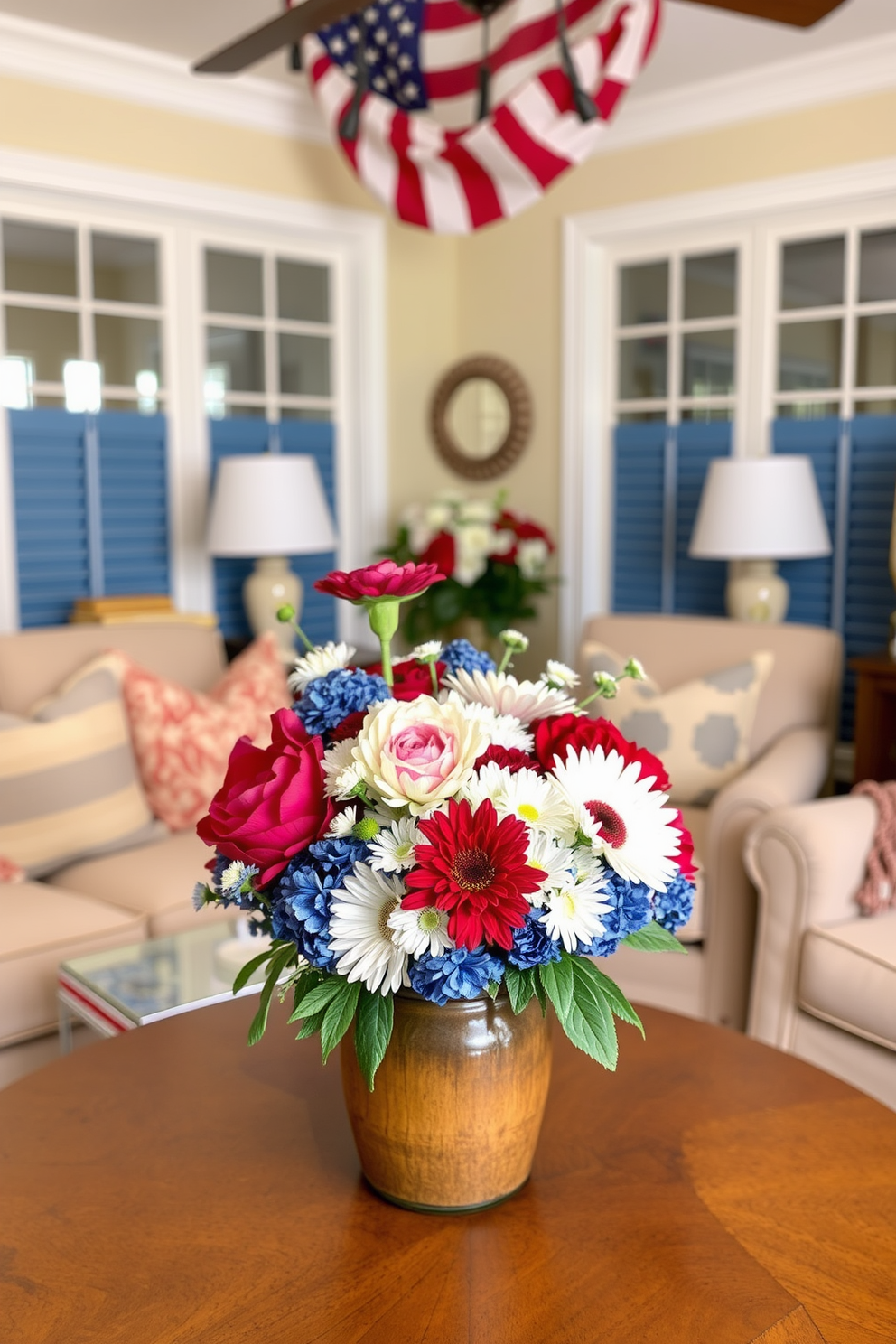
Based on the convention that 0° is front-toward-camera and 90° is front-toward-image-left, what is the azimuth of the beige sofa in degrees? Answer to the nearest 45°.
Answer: approximately 315°

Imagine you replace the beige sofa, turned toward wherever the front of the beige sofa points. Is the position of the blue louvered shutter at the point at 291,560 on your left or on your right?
on your left

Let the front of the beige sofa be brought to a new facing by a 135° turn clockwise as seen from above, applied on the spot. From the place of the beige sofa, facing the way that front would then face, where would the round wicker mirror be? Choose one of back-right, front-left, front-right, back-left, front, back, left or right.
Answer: back-right

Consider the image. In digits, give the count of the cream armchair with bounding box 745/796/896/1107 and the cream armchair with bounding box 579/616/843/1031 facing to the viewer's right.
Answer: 0

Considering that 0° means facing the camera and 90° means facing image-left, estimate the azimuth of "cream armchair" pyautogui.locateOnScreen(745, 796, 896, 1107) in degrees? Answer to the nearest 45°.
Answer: approximately 45°

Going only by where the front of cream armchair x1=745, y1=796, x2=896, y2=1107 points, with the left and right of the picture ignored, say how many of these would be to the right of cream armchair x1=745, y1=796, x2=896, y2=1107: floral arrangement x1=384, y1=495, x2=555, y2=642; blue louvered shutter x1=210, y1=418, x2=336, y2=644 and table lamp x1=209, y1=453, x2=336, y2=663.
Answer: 3

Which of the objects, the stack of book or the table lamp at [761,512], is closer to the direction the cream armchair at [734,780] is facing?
the stack of book

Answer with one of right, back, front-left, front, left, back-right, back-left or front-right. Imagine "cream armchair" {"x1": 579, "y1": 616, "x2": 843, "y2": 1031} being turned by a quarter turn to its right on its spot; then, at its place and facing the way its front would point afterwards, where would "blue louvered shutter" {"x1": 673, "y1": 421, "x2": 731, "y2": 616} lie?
front-right

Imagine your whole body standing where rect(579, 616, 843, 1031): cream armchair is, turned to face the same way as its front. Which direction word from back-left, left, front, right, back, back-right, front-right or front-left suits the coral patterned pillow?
front-right

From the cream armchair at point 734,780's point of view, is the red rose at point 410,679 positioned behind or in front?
in front

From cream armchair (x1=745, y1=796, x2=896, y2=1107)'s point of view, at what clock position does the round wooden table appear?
The round wooden table is roughly at 11 o'clock from the cream armchair.

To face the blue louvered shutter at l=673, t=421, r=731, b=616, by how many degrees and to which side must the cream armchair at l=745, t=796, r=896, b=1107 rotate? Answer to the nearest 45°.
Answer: approximately 135° to its right

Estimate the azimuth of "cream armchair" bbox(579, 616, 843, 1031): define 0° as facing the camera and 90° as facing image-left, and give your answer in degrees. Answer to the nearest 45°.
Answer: approximately 45°

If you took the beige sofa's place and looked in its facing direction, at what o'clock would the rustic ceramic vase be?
The rustic ceramic vase is roughly at 1 o'clock from the beige sofa.
